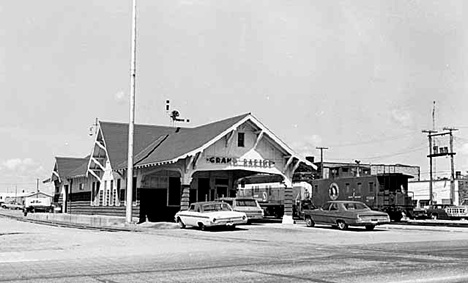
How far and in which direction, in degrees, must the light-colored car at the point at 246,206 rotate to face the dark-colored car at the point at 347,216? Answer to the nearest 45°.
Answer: approximately 180°

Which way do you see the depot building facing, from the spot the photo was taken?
facing the viewer and to the right of the viewer

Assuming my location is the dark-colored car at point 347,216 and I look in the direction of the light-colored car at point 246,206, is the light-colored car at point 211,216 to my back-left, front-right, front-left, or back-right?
front-left

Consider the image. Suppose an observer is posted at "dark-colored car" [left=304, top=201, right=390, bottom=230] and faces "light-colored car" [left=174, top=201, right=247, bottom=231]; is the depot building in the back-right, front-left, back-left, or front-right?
front-right

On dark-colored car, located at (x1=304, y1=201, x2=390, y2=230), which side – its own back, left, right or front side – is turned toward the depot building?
front

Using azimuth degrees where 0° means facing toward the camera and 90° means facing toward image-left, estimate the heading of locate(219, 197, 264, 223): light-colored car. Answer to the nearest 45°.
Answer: approximately 135°

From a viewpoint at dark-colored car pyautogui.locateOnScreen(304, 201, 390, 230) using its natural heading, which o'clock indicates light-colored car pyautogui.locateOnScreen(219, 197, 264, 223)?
light-colored car pyautogui.locateOnScreen(219, 197, 264, 223) is roughly at 12 o'clock from dark-colored car pyautogui.locateOnScreen(304, 201, 390, 230).

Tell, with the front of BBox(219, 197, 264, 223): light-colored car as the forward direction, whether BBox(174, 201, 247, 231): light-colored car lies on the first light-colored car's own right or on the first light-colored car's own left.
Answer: on the first light-colored car's own left
